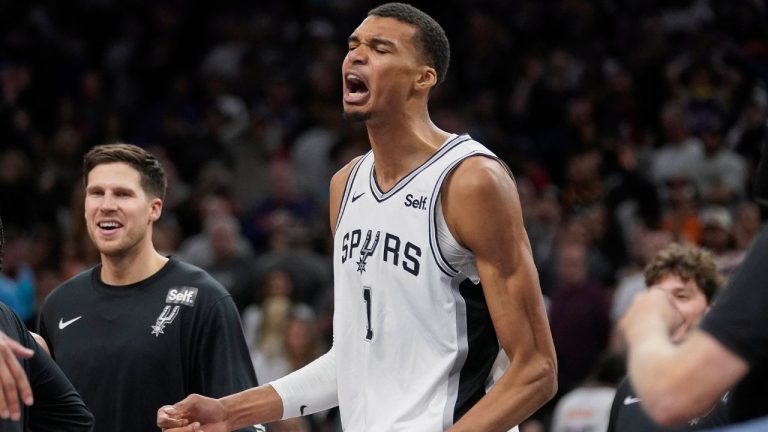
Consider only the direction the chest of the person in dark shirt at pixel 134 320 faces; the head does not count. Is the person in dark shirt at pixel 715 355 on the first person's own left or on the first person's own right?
on the first person's own left

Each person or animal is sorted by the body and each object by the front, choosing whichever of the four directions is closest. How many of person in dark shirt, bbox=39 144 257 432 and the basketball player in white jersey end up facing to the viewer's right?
0

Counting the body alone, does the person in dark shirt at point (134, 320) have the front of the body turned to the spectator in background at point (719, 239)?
no

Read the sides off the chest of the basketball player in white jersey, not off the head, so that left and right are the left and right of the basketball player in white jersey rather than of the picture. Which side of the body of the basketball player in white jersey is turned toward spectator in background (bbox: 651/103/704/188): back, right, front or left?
back

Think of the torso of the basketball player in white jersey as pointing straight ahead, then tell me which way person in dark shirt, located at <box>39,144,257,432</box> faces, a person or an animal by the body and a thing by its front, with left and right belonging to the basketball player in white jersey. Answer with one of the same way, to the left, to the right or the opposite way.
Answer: the same way

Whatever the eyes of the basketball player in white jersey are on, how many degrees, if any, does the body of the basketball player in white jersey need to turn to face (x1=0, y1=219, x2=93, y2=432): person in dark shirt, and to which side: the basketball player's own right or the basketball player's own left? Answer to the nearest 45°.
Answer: approximately 45° to the basketball player's own right

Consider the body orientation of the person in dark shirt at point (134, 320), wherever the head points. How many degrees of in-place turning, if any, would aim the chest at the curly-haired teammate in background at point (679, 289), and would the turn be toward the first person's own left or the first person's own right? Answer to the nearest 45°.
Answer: approximately 135° to the first person's own left

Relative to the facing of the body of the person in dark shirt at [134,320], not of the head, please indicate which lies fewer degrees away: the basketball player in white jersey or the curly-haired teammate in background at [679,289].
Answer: the basketball player in white jersey

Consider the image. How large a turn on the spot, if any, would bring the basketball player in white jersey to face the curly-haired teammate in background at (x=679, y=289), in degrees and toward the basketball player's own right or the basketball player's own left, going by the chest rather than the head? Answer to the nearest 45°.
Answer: approximately 180°

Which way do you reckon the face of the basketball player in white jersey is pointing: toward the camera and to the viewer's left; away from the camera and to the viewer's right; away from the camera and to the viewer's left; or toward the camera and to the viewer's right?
toward the camera and to the viewer's left

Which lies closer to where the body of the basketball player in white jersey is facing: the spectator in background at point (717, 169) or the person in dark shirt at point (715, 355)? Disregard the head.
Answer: the person in dark shirt

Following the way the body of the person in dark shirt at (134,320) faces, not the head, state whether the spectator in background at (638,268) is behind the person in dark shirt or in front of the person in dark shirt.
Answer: behind

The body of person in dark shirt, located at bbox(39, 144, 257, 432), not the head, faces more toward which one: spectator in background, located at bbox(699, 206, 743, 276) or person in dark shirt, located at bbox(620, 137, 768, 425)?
the person in dark shirt

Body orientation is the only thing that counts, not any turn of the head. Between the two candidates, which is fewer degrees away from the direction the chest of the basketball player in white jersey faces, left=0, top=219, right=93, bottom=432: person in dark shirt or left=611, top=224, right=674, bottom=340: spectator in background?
the person in dark shirt

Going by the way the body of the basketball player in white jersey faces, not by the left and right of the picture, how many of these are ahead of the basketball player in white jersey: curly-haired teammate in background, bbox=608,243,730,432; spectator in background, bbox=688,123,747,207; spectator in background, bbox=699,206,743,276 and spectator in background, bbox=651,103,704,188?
0

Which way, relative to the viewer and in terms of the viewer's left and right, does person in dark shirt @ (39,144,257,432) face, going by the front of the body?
facing the viewer and to the left of the viewer

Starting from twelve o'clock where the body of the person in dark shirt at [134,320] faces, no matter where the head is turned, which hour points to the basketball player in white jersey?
The basketball player in white jersey is roughly at 9 o'clock from the person in dark shirt.
